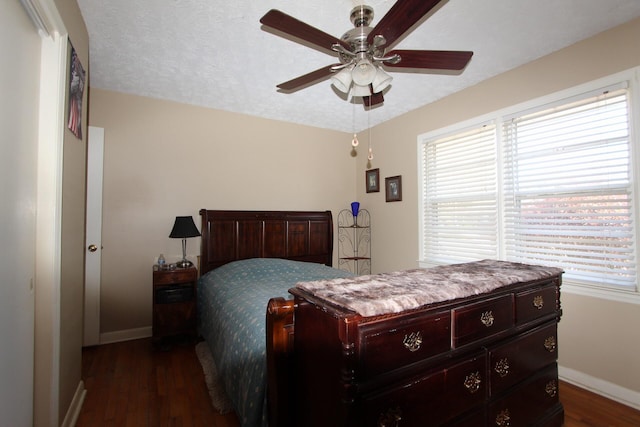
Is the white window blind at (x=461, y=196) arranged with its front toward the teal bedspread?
yes

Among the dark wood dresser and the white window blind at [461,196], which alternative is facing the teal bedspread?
the white window blind

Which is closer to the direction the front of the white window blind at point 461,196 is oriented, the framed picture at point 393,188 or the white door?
the white door
